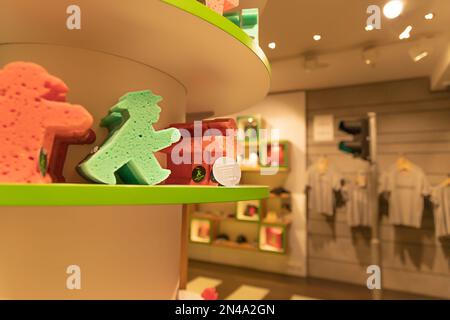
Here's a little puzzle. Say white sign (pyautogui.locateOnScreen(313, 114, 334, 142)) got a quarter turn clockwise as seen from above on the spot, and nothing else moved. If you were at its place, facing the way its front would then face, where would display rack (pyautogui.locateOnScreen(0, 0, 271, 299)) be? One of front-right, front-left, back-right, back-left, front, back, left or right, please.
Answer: left

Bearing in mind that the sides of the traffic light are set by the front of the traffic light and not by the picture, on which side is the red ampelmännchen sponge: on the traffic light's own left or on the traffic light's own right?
on the traffic light's own left

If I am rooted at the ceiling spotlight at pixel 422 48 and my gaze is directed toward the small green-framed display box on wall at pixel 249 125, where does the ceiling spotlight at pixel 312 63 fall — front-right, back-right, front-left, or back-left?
front-left

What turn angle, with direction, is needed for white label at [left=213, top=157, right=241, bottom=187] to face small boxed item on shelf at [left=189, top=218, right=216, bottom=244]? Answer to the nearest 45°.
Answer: approximately 180°

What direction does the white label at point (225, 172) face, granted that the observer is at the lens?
facing the viewer

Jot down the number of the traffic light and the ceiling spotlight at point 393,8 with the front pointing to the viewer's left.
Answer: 1

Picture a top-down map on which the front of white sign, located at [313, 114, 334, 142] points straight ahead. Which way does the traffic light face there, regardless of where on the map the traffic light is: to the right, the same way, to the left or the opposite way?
to the right

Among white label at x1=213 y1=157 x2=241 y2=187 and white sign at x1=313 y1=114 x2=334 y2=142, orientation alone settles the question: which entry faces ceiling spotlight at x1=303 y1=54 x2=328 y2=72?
white sign at x1=313 y1=114 x2=334 y2=142

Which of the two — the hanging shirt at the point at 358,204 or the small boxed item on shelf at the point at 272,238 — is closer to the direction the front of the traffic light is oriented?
the small boxed item on shelf

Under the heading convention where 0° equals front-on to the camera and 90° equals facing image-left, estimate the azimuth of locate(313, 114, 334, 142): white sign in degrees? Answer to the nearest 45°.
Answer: approximately 0°

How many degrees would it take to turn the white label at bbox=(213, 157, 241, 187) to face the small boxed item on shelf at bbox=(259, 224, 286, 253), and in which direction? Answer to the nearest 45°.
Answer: approximately 180°

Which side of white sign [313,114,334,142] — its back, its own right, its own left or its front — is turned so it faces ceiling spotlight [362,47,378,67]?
front
